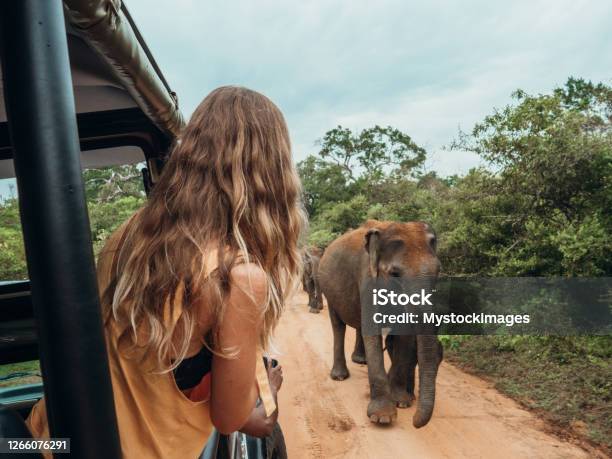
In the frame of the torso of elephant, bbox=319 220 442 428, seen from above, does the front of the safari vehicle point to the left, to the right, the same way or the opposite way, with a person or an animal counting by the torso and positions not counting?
the opposite way

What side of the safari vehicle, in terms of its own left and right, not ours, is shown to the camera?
back

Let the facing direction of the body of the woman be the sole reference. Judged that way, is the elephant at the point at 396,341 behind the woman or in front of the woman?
in front

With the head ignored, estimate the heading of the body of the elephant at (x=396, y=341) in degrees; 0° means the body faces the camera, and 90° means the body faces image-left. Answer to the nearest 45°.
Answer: approximately 315°

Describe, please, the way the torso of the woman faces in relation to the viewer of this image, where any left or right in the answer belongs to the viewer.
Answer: facing away from the viewer and to the right of the viewer

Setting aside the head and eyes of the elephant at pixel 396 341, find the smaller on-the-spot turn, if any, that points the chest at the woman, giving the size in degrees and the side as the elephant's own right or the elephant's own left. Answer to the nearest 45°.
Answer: approximately 45° to the elephant's own right

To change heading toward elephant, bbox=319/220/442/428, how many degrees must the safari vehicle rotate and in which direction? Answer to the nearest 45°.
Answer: approximately 45° to its right

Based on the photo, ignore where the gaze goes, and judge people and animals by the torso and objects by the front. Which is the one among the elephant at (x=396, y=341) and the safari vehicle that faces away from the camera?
the safari vehicle

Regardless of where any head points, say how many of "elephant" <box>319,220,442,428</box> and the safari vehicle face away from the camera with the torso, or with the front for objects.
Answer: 1
